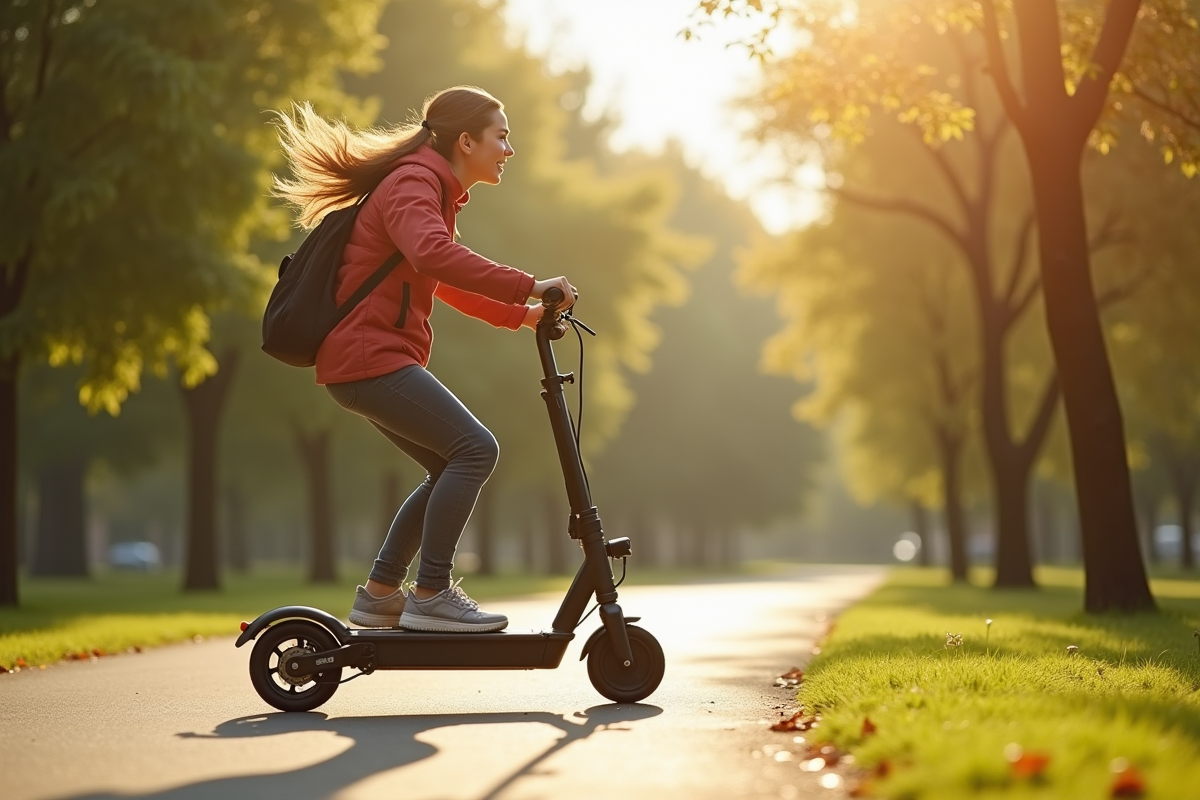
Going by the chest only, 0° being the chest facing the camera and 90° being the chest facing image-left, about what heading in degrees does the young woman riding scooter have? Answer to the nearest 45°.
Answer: approximately 270°

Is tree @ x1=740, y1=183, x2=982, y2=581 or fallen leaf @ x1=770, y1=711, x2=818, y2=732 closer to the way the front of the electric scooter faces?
the fallen leaf

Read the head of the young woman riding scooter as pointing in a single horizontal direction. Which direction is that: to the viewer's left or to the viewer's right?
to the viewer's right

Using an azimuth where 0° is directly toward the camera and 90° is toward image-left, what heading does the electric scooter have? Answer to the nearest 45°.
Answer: approximately 270°
